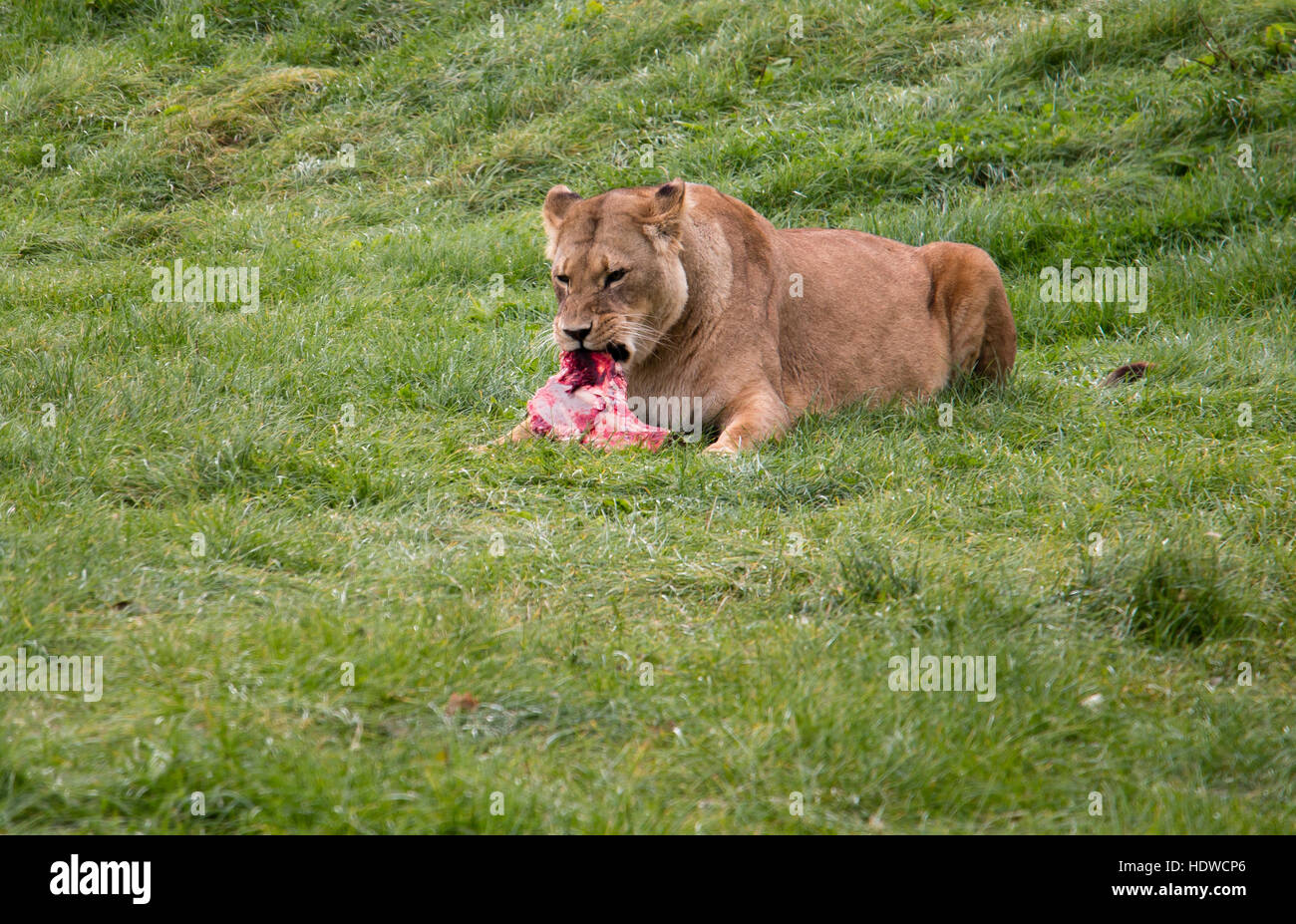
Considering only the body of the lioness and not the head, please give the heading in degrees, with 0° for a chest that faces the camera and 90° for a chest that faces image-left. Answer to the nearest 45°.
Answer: approximately 45°
